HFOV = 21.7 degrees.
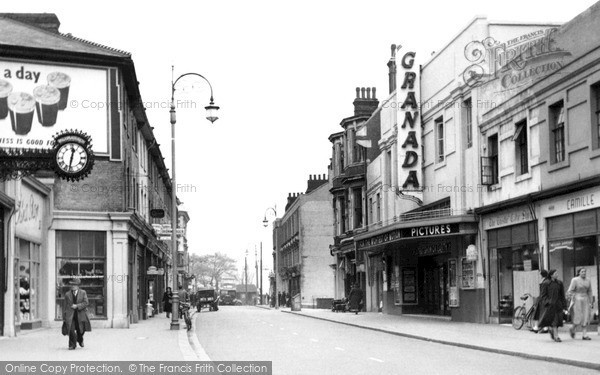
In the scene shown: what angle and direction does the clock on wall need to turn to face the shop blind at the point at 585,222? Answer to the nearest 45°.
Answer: approximately 90° to its left

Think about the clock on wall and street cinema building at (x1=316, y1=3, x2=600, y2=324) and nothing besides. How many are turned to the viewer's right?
0

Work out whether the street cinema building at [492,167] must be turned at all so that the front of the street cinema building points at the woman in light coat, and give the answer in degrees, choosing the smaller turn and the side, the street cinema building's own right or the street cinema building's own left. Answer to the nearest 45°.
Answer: approximately 45° to the street cinema building's own left

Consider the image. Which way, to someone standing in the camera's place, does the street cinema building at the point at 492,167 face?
facing the viewer and to the left of the viewer

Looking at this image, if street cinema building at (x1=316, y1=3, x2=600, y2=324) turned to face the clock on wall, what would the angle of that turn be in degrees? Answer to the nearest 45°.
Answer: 0° — it already faces it

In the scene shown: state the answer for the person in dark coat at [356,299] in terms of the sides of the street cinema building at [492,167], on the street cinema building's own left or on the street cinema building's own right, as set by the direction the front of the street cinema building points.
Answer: on the street cinema building's own right

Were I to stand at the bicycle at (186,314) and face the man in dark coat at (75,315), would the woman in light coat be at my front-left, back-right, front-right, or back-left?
front-left

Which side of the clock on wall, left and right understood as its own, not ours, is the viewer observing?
front

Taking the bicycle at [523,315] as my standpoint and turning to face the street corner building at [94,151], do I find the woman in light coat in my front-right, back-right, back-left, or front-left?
back-left

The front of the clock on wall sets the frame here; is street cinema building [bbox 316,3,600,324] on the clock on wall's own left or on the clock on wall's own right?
on the clock on wall's own left

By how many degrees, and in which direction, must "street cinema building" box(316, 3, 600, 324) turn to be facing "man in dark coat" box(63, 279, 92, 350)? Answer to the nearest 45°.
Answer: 0° — it already faces them
